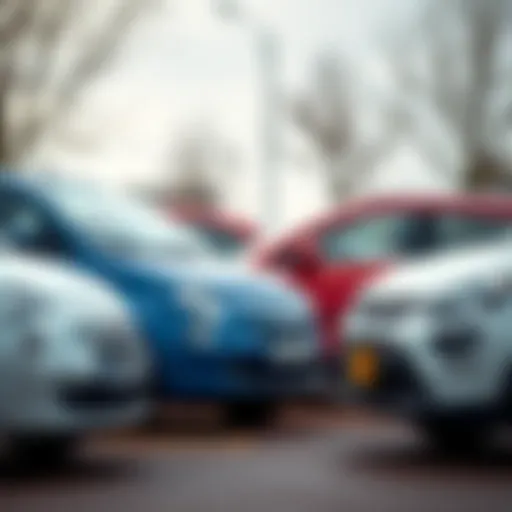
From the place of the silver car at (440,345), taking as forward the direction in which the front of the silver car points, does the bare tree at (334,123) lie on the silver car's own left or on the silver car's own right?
on the silver car's own right

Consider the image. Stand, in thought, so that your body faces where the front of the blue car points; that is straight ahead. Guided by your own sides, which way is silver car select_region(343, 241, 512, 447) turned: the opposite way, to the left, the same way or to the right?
to the right

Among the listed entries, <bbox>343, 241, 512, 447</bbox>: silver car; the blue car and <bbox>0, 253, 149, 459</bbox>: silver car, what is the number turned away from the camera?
0

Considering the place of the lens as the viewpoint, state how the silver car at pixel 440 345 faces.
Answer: facing the viewer and to the left of the viewer

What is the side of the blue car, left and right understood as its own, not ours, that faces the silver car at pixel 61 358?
right

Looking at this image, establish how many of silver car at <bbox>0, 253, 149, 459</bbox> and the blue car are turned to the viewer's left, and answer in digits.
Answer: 0

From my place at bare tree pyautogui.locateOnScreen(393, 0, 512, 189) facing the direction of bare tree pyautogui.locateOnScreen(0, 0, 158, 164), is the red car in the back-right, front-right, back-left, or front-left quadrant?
front-left

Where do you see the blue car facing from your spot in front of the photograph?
facing the viewer and to the right of the viewer
